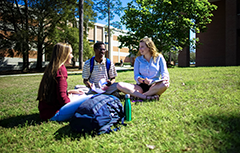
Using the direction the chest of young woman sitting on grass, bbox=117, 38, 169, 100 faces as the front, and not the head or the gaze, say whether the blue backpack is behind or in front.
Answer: in front

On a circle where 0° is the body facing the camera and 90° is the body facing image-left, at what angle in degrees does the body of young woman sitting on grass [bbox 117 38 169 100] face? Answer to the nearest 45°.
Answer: approximately 45°

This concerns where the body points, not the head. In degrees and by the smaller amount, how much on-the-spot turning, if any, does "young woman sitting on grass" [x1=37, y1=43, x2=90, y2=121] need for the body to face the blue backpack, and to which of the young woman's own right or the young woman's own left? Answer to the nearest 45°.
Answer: approximately 90° to the young woman's own right

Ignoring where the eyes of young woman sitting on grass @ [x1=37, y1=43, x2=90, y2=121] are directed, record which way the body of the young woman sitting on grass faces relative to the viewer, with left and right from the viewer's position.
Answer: facing away from the viewer and to the right of the viewer
